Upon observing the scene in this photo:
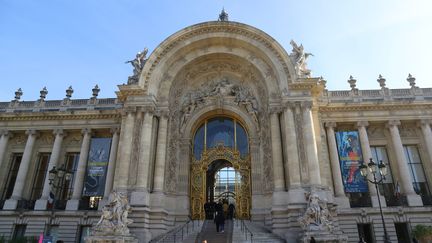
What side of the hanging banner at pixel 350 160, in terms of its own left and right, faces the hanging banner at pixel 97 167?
right

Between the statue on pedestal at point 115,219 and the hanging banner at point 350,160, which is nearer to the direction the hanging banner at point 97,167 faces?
the statue on pedestal

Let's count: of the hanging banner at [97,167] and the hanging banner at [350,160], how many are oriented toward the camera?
2

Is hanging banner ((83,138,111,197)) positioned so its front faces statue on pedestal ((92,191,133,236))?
yes

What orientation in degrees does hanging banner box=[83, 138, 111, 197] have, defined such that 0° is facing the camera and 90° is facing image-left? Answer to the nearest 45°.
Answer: approximately 0°

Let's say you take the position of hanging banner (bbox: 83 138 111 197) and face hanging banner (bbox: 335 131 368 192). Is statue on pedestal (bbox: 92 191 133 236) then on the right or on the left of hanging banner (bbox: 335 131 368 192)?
right

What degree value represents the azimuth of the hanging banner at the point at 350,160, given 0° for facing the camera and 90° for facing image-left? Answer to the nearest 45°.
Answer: approximately 0°

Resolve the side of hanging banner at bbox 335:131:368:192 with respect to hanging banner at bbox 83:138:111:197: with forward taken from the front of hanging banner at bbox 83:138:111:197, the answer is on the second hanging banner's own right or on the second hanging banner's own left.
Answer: on the second hanging banner's own left
